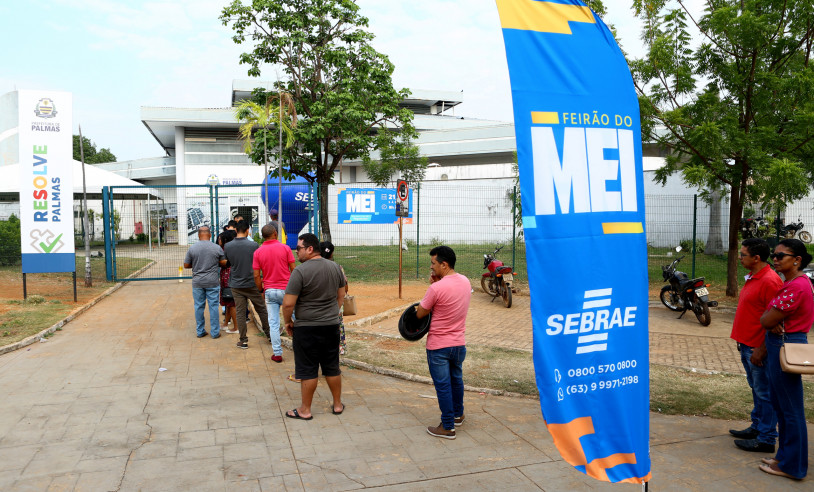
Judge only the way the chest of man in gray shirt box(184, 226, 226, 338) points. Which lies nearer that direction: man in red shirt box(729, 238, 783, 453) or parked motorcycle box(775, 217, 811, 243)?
the parked motorcycle

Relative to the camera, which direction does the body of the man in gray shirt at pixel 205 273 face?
away from the camera

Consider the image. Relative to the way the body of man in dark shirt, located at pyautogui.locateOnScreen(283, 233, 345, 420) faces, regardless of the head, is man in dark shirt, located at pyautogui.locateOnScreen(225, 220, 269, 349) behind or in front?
in front

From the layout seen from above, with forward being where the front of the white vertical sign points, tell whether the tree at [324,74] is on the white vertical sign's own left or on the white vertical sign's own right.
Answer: on the white vertical sign's own left

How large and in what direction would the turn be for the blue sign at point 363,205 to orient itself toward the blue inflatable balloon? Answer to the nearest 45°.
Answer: approximately 90° to its right

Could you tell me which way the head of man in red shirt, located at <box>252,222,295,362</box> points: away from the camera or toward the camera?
away from the camera

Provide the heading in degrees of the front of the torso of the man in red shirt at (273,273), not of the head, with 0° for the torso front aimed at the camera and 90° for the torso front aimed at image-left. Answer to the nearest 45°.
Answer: approximately 180°

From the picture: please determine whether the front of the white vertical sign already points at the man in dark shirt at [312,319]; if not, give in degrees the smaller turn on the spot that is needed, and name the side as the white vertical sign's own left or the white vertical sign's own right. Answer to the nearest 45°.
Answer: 0° — it already faces them

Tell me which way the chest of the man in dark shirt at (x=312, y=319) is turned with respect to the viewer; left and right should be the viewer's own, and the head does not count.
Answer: facing away from the viewer and to the left of the viewer

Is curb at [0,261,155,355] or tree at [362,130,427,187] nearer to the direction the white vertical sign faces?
the curb

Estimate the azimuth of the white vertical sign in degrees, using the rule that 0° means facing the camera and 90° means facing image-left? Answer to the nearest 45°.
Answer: approximately 0°

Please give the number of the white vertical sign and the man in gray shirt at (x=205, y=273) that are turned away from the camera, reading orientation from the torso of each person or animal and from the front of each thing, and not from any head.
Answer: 1

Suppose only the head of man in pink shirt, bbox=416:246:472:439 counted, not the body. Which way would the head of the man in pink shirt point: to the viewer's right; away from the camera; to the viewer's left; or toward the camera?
to the viewer's left
